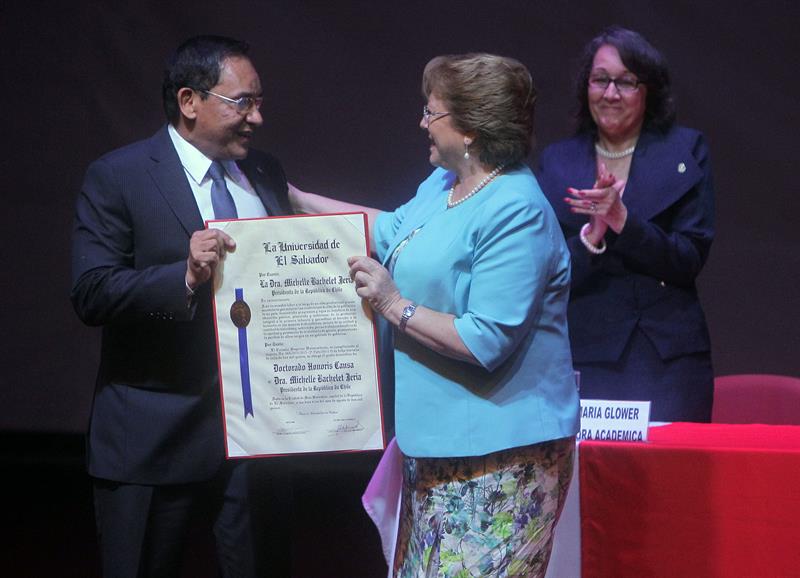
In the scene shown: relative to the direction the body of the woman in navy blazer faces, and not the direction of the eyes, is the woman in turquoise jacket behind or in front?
in front

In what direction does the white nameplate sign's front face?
toward the camera

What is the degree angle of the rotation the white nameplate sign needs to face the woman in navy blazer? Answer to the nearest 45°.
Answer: approximately 180°

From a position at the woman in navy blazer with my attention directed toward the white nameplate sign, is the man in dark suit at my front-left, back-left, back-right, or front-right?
front-right

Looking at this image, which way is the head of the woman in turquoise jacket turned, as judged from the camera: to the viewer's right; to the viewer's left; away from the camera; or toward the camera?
to the viewer's left

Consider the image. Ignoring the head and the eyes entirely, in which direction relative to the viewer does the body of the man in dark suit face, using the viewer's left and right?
facing the viewer and to the right of the viewer

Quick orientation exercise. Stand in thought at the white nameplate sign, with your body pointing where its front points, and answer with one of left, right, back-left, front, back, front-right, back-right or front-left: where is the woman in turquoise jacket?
front-right

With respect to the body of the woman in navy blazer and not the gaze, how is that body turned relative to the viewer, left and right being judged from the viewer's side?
facing the viewer and to the left of the viewer

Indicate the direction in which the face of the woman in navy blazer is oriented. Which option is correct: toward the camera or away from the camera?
toward the camera

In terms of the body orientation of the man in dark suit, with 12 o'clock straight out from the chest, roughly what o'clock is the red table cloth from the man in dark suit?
The red table cloth is roughly at 11 o'clock from the man in dark suit.

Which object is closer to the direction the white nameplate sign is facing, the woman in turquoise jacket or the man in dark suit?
the woman in turquoise jacket

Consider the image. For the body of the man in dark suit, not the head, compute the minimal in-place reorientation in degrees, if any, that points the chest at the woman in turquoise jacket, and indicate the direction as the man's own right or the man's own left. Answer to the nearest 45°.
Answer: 0° — they already face them

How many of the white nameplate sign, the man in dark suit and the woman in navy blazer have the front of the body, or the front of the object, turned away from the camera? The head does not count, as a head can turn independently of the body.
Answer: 0

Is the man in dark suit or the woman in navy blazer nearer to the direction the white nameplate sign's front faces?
the man in dark suit
